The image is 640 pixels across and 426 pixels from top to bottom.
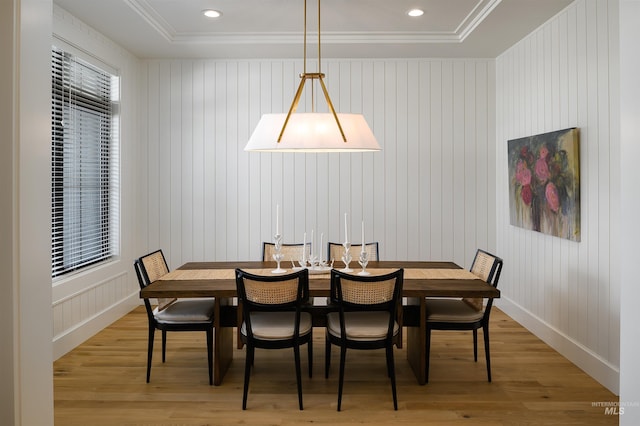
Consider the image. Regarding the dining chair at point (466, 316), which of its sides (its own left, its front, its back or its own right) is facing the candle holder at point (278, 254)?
front

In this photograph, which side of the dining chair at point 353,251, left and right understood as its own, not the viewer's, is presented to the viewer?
front

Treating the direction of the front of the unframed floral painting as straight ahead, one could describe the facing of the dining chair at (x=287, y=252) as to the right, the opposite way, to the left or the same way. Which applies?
to the left

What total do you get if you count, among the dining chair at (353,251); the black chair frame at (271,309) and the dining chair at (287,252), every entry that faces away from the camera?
1

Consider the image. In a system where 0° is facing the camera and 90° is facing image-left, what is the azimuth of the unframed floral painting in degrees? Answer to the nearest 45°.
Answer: approximately 45°

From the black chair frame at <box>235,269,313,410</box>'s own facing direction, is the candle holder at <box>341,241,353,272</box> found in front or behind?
in front

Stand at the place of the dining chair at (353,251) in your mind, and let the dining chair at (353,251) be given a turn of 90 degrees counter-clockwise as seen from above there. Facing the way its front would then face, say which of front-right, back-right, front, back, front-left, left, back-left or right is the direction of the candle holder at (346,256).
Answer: right

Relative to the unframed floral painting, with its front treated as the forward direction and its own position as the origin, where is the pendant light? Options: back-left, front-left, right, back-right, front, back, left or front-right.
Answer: front

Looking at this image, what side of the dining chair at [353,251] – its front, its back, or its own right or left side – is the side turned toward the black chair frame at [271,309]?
front

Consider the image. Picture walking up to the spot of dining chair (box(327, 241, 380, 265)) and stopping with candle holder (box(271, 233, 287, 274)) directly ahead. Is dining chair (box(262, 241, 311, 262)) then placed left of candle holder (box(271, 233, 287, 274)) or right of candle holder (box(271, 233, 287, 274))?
right

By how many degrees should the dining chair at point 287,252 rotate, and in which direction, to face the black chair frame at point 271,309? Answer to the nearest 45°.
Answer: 0° — it already faces it

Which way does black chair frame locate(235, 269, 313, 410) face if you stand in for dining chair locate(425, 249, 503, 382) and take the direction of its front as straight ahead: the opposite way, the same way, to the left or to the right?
to the right

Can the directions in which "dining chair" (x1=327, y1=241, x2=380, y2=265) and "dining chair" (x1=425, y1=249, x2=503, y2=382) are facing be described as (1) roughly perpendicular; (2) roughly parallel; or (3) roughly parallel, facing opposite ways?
roughly perpendicular

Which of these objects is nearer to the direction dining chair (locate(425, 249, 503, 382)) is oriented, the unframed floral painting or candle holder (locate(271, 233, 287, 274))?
the candle holder

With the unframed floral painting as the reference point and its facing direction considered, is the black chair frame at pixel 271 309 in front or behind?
in front

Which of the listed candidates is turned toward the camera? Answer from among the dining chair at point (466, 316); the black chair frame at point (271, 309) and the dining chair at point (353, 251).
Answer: the dining chair at point (353, 251)

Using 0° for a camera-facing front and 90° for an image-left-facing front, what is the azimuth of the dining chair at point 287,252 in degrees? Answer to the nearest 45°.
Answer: approximately 0°

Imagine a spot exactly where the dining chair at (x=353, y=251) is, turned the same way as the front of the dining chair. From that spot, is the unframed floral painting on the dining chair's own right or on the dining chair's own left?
on the dining chair's own left

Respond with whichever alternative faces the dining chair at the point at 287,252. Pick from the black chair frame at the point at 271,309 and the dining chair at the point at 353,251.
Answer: the black chair frame

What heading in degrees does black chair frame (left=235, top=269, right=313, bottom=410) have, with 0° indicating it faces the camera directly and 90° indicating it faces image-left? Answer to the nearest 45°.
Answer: approximately 180°

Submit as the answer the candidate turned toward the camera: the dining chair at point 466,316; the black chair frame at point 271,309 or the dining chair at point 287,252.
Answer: the dining chair at point 287,252

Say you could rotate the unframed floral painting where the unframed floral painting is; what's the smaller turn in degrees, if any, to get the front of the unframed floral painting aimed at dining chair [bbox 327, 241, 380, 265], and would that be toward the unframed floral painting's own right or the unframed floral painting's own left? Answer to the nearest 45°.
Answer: approximately 45° to the unframed floral painting's own right
